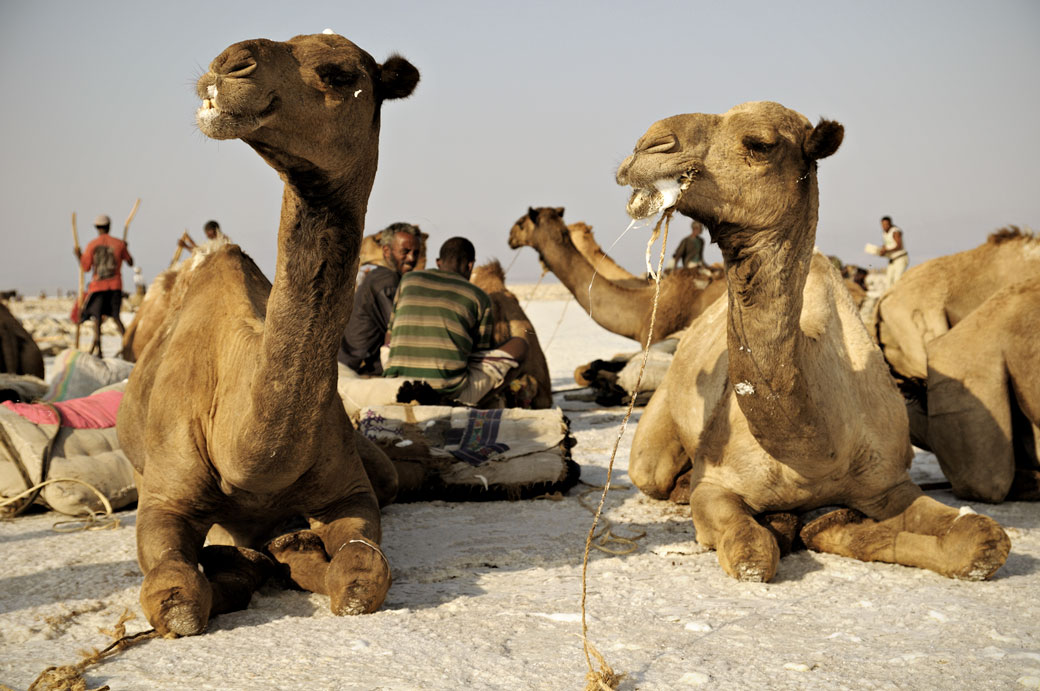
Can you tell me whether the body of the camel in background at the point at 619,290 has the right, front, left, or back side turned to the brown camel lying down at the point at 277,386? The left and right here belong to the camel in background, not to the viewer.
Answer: left

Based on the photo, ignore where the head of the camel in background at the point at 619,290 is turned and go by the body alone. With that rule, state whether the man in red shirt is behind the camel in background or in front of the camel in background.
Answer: in front

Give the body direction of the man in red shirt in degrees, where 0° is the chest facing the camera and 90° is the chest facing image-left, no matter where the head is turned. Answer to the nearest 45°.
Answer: approximately 180°

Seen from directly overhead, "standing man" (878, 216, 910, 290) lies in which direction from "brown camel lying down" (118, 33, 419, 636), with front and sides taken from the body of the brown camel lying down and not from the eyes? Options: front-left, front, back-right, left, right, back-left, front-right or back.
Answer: back-left

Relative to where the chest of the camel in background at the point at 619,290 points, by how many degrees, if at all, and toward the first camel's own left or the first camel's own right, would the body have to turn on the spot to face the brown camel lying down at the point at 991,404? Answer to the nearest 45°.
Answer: approximately 90° to the first camel's own left

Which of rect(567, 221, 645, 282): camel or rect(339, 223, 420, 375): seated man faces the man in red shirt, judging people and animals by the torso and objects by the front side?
the camel

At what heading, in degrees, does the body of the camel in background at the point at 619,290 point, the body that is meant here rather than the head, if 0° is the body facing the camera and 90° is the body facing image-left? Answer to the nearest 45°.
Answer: approximately 90°

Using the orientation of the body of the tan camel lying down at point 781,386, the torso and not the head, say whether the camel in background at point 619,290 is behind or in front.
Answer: behind

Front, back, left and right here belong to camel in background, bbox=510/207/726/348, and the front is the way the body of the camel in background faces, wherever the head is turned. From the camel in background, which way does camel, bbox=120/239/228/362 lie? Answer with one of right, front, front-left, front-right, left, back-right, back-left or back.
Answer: front-left

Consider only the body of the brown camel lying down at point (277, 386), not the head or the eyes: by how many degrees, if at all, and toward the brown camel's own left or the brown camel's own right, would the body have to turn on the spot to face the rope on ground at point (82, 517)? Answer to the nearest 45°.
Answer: approximately 135° to the brown camel's own right

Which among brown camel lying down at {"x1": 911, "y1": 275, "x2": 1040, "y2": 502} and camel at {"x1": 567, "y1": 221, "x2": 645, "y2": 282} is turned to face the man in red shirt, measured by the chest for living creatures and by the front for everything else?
the camel
